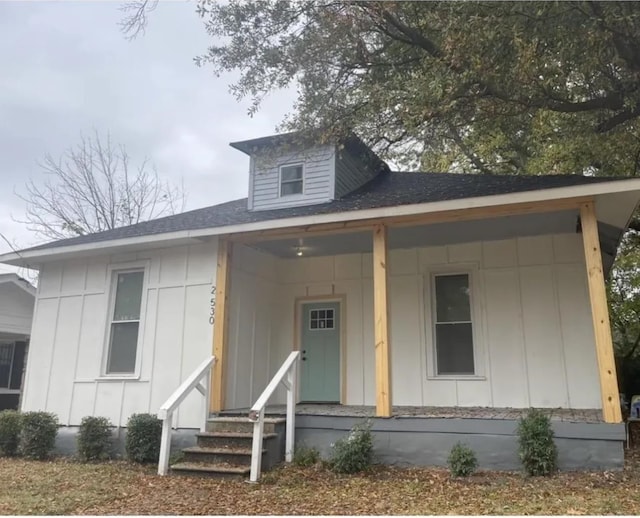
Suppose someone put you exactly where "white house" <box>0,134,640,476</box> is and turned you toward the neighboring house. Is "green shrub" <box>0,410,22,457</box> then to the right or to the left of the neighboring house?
left

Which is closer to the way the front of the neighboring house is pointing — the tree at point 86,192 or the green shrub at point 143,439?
the green shrub

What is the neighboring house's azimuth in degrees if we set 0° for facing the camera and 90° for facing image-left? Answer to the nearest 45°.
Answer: approximately 0°

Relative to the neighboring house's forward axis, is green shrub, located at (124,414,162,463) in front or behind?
in front

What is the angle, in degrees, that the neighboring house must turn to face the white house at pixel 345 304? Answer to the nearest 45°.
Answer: approximately 45° to its left

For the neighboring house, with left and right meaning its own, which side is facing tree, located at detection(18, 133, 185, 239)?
back

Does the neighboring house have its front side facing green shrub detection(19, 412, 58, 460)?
yes

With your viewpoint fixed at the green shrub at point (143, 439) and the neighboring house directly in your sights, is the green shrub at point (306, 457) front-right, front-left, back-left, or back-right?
back-right

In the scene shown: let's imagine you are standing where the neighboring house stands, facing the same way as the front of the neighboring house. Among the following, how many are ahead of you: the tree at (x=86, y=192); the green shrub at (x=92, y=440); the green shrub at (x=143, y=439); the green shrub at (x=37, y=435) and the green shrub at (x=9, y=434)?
4
